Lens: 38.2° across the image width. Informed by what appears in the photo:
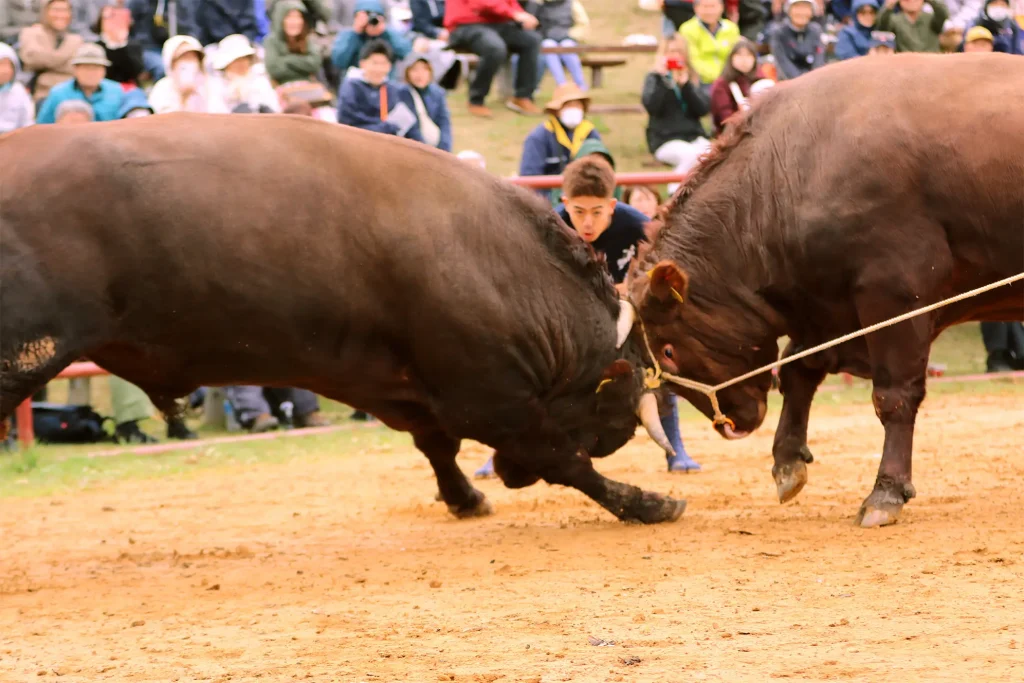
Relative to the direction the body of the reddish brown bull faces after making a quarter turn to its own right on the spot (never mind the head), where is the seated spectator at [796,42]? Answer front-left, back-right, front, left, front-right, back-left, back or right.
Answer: front

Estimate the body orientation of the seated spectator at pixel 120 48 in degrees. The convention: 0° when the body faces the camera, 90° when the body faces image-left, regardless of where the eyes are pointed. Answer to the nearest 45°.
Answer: approximately 0°

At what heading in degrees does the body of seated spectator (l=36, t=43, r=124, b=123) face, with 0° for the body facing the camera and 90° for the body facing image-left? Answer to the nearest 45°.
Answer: approximately 0°

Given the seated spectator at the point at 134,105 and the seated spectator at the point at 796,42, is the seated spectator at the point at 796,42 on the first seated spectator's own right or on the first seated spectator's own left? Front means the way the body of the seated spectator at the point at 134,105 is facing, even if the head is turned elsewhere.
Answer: on the first seated spectator's own left

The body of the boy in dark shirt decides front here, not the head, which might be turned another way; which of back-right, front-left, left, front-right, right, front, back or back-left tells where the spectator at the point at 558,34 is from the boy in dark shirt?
back

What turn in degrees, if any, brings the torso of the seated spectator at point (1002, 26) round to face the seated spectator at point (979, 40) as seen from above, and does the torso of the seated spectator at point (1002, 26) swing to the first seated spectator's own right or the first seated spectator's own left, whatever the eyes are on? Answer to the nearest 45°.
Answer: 0° — they already face them

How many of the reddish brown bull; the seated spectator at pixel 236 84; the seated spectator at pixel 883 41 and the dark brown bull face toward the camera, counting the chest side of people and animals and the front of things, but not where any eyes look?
2

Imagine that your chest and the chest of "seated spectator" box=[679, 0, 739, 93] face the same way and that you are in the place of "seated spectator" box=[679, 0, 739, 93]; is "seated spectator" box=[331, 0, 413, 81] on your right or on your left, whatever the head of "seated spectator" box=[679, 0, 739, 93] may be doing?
on your right
